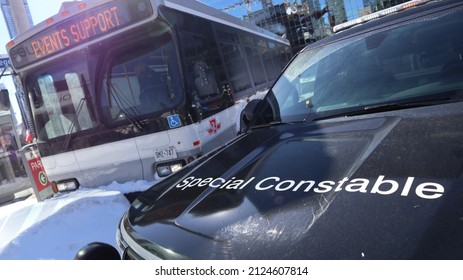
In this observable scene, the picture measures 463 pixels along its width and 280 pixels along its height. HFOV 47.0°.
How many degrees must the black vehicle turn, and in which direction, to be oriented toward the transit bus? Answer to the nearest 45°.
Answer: approximately 90° to its right

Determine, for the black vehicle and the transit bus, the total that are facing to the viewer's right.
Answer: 0

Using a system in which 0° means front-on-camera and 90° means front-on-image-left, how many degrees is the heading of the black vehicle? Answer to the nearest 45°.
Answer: approximately 45°

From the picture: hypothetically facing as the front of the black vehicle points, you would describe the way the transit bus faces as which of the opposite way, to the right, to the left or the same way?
the same way

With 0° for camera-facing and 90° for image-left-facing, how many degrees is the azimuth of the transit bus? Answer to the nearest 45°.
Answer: approximately 45°
